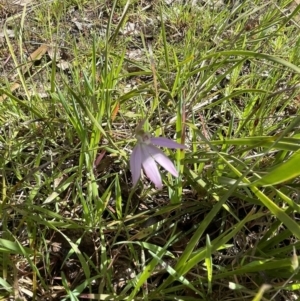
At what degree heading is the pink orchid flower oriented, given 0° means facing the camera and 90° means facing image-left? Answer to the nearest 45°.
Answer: approximately 315°
